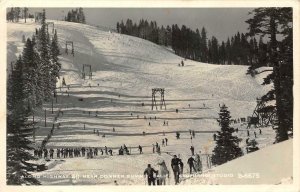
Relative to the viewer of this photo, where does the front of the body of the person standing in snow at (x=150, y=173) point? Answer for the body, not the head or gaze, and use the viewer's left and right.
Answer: facing away from the viewer
